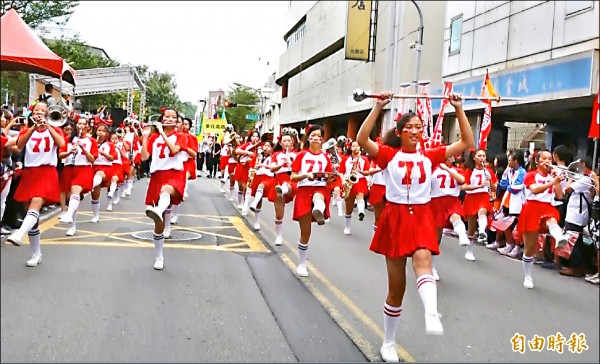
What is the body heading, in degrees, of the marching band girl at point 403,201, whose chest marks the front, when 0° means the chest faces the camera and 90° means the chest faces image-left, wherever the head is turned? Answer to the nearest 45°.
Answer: approximately 0°

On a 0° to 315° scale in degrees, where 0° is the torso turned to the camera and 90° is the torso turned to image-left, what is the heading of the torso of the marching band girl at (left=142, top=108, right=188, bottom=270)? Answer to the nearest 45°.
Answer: approximately 0°

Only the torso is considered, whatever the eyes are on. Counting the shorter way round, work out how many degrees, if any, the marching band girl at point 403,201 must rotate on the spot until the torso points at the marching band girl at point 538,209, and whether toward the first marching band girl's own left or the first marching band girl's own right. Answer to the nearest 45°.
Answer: approximately 135° to the first marching band girl's own left

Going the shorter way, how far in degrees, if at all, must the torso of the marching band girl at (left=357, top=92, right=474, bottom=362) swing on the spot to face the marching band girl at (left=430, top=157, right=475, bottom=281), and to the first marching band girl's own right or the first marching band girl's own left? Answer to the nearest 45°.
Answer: approximately 180°
